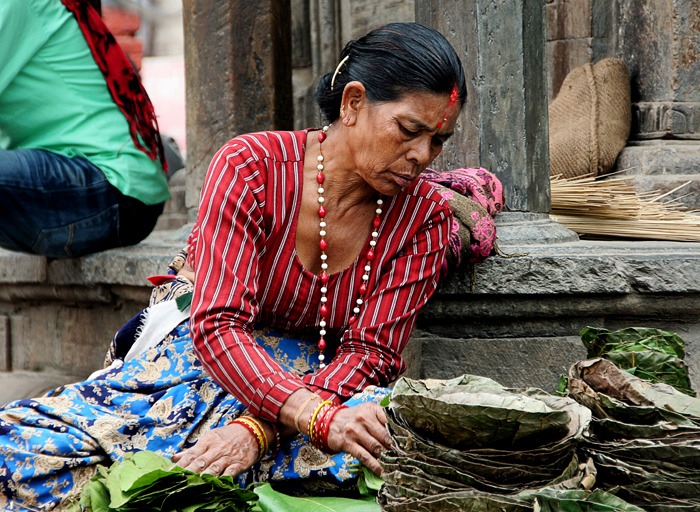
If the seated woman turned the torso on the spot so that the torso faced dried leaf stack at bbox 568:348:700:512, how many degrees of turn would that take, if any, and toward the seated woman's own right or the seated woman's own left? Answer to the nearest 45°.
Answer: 0° — they already face it

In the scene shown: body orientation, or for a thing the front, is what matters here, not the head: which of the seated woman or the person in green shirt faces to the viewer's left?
the person in green shirt

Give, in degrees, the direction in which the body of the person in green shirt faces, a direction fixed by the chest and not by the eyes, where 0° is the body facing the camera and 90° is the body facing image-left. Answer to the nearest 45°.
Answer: approximately 90°

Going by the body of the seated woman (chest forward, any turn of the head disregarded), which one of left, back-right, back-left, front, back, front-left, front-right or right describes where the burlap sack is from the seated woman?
left

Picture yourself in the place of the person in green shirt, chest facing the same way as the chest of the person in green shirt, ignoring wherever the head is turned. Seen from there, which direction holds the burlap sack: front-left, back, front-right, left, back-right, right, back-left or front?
back

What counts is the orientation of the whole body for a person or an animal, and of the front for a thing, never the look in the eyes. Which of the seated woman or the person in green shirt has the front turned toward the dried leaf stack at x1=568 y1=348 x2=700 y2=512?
the seated woman

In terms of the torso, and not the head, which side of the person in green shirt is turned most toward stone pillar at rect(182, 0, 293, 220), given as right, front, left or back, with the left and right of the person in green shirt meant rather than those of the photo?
back

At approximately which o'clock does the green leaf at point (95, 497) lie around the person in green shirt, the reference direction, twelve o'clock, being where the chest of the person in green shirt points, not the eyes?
The green leaf is roughly at 9 o'clock from the person in green shirt.

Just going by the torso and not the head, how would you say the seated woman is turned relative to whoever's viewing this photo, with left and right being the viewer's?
facing the viewer and to the right of the viewer

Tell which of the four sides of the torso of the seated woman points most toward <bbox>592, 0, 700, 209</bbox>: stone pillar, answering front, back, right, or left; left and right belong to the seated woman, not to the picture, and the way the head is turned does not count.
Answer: left

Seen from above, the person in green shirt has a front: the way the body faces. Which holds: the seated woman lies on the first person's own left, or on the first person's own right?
on the first person's own left

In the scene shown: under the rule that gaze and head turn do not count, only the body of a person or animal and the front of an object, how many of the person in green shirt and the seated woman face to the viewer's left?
1
